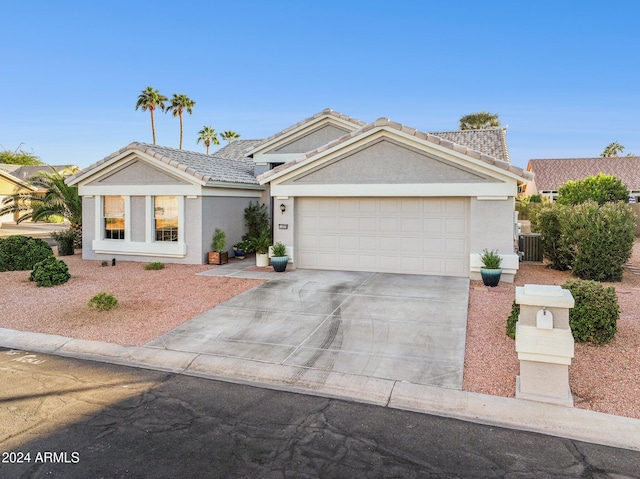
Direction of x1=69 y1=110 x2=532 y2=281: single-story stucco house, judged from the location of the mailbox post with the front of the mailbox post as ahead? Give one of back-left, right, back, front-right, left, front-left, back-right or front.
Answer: back-right

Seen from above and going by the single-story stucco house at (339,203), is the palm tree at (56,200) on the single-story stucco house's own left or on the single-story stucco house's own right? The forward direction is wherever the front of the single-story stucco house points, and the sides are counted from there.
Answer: on the single-story stucco house's own right

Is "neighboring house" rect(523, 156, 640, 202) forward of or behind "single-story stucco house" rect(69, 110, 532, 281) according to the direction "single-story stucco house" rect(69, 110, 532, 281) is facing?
behind

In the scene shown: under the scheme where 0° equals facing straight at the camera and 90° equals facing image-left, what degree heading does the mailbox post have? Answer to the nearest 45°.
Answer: approximately 0°

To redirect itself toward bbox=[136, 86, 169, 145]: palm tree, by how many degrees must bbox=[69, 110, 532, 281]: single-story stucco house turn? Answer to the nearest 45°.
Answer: approximately 135° to its right

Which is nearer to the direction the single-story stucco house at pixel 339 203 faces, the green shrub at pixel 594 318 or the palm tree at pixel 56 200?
the green shrub

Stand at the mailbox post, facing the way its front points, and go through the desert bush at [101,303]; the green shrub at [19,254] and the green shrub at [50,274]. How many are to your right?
3

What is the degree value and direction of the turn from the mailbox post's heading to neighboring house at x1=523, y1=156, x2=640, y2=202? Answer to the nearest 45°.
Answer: approximately 180°

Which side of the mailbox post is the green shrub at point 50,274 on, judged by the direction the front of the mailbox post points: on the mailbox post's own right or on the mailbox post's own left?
on the mailbox post's own right

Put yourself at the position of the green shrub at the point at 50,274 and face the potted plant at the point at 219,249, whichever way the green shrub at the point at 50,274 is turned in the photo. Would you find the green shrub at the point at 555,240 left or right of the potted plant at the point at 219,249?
right

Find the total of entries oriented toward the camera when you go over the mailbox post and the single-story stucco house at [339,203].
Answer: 2
